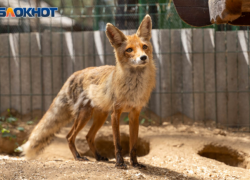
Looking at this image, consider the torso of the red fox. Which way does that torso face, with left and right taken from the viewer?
facing the viewer and to the right of the viewer
